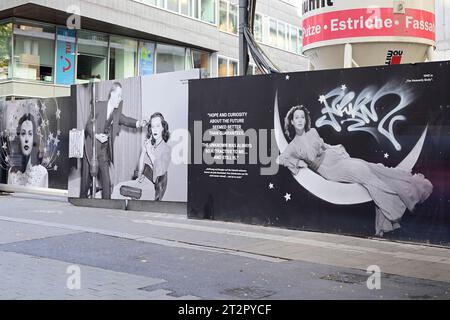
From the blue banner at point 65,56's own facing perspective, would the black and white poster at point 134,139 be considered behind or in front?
in front

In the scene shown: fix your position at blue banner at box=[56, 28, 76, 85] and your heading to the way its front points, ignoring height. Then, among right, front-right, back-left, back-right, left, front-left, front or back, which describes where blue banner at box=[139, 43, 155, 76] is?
back-left

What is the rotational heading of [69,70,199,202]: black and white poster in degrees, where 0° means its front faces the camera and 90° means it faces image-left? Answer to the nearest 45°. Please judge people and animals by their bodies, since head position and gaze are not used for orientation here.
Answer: approximately 45°

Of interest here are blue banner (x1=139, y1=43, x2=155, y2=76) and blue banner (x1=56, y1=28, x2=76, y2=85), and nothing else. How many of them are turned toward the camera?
2

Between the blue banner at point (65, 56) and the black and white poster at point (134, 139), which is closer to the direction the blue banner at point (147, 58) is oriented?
the black and white poster

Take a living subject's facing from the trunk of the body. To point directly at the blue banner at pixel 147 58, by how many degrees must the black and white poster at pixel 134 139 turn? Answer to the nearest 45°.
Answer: approximately 135° to its right

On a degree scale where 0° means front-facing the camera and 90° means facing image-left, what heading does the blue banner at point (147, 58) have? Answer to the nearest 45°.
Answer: approximately 0°

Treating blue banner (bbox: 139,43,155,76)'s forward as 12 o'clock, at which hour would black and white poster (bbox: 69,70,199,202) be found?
The black and white poster is roughly at 12 o'clock from the blue banner.
